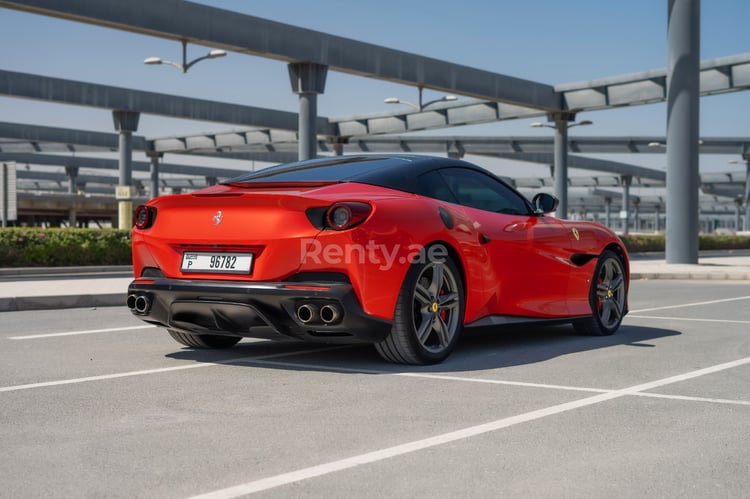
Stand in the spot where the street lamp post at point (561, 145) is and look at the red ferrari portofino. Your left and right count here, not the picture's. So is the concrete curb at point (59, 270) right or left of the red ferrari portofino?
right

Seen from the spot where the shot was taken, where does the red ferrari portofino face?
facing away from the viewer and to the right of the viewer

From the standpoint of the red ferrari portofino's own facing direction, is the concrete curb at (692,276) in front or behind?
in front

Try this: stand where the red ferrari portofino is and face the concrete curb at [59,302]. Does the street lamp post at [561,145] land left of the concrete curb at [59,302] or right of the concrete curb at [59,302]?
right

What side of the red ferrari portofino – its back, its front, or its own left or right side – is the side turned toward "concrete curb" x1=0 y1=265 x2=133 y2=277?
left

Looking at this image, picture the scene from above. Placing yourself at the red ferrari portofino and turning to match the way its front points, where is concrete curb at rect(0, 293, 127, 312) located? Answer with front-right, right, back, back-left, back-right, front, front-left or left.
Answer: left

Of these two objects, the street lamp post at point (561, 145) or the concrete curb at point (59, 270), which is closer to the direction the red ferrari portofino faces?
the street lamp post
